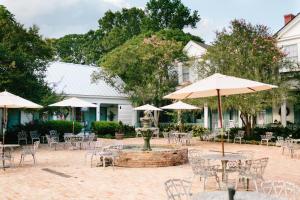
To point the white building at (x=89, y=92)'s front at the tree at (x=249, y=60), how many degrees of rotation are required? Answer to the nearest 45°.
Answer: approximately 45° to its left

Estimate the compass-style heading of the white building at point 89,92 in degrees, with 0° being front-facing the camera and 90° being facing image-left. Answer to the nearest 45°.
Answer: approximately 0°

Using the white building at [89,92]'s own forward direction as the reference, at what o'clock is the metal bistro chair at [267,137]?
The metal bistro chair is roughly at 11 o'clock from the white building.

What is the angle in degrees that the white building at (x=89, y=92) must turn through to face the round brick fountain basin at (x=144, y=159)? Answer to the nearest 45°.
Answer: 0° — it already faces it

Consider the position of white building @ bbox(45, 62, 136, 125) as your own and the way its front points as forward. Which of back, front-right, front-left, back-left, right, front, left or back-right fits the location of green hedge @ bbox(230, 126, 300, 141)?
front-left
